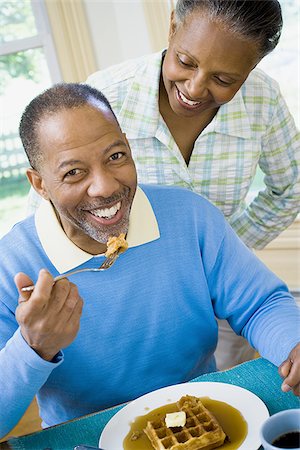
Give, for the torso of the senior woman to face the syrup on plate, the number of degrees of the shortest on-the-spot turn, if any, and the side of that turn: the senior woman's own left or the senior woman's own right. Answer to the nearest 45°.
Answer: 0° — they already face it

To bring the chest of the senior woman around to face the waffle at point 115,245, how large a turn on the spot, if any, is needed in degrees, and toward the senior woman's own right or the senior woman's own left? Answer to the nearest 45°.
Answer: approximately 45° to the senior woman's own right

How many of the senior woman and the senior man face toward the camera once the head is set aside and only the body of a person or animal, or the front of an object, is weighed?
2

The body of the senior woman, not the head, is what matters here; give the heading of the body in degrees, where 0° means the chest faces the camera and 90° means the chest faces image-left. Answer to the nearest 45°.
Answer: approximately 0°

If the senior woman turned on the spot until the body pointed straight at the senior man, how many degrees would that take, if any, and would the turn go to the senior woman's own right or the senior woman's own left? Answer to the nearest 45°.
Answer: approximately 45° to the senior woman's own right

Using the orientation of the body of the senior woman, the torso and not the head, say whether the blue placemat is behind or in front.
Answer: in front

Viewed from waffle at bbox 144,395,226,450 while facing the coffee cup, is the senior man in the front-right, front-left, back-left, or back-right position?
back-left

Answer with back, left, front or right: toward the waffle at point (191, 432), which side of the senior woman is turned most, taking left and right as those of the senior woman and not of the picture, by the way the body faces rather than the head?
front

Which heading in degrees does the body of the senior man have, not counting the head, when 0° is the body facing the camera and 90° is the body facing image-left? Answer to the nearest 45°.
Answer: approximately 0°

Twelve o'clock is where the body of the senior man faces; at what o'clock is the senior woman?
The senior woman is roughly at 7 o'clock from the senior man.
